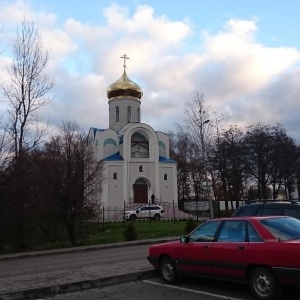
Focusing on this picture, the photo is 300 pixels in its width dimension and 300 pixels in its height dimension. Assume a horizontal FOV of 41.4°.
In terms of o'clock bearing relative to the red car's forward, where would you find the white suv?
The white suv is roughly at 1 o'clock from the red car.

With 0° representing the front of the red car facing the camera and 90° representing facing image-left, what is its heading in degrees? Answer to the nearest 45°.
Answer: approximately 135°
